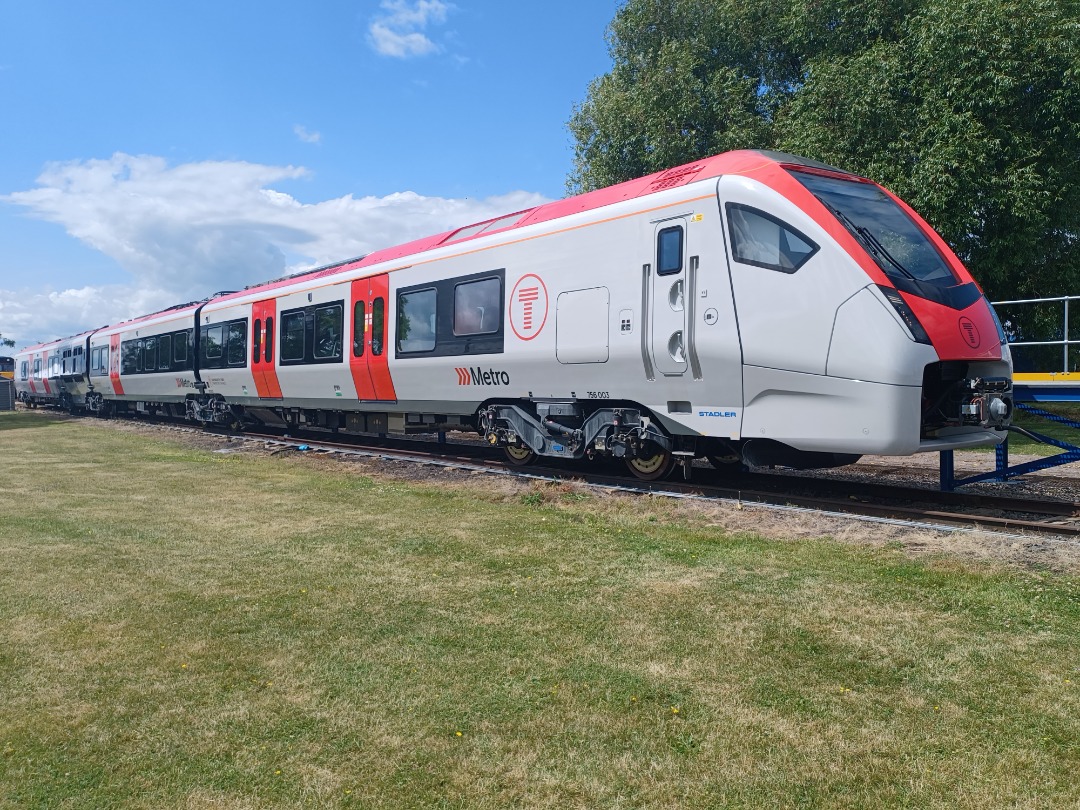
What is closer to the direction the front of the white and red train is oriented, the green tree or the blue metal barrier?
the blue metal barrier

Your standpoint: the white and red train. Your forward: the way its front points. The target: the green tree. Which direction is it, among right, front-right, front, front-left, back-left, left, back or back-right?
left

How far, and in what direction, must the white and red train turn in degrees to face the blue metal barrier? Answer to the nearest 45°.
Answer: approximately 45° to its left

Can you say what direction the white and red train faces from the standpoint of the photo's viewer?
facing the viewer and to the right of the viewer
